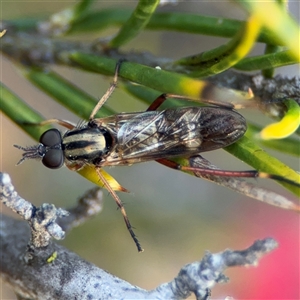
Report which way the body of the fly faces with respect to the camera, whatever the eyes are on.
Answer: to the viewer's left
